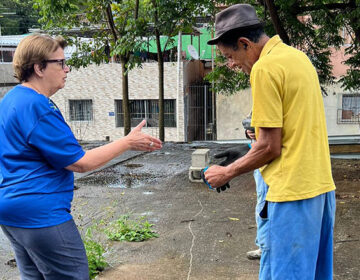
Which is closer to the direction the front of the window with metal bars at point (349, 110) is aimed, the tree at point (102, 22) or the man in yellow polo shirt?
the man in yellow polo shirt

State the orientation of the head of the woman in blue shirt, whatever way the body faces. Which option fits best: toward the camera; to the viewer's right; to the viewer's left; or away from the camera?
to the viewer's right

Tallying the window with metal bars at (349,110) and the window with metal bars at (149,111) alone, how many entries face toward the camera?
2

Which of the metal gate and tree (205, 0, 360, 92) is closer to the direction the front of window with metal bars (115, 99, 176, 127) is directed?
the tree

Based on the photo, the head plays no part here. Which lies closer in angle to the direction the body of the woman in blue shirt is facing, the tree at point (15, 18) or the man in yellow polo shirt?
the man in yellow polo shirt

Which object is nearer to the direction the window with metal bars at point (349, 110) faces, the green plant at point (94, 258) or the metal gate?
the green plant

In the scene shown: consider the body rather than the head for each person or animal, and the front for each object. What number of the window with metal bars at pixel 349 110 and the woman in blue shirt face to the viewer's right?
1

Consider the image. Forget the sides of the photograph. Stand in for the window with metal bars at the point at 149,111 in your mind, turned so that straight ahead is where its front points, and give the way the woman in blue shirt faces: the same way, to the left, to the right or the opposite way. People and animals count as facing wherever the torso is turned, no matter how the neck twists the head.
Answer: to the left

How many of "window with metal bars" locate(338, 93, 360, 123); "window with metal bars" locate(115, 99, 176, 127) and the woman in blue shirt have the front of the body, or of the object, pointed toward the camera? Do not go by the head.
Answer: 2

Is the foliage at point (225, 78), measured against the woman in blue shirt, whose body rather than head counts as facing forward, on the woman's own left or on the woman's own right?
on the woman's own left

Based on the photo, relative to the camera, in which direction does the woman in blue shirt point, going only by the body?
to the viewer's right
